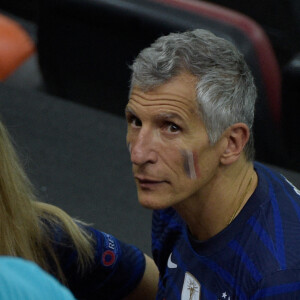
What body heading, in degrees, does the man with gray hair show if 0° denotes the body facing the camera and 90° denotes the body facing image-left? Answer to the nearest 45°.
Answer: approximately 45°

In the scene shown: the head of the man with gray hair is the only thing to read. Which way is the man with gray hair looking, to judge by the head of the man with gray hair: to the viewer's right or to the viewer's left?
to the viewer's left

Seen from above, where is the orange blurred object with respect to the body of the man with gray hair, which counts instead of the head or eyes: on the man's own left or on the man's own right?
on the man's own right
